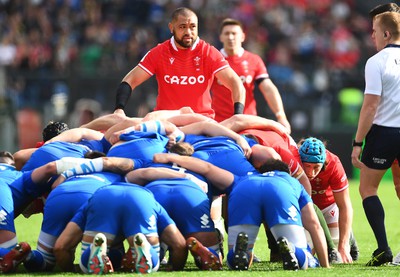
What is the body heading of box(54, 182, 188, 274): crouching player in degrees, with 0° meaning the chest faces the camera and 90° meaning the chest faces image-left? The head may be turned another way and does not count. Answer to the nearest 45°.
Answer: approximately 180°

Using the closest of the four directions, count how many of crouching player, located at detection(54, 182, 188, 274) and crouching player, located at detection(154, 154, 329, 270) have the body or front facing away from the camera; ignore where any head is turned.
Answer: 2

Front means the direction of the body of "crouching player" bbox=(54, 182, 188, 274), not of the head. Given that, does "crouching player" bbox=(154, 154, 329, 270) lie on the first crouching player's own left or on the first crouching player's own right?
on the first crouching player's own right

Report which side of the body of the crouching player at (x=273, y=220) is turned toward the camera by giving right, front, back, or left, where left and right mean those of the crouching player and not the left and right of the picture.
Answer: back

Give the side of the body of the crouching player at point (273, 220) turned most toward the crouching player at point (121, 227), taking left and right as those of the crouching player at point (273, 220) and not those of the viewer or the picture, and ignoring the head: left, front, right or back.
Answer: left
